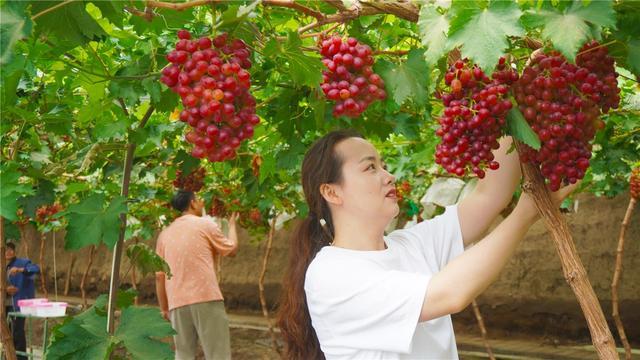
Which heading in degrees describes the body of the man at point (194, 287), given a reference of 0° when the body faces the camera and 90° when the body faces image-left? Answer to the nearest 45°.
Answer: approximately 225°

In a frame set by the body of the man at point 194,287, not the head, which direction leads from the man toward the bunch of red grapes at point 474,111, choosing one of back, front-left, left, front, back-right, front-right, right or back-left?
back-right

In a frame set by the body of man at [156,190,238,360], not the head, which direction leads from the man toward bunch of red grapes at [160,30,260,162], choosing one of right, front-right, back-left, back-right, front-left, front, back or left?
back-right

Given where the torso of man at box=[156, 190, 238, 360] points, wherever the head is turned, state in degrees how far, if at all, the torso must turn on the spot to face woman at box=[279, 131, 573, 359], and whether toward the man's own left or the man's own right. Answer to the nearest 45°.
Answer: approximately 135° to the man's own right

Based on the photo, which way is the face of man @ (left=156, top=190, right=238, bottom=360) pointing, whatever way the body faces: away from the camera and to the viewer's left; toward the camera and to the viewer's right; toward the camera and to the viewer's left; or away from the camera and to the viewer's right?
away from the camera and to the viewer's right

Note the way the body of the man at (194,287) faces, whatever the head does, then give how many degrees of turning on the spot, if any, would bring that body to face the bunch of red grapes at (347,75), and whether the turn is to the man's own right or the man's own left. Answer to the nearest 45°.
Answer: approximately 135° to the man's own right

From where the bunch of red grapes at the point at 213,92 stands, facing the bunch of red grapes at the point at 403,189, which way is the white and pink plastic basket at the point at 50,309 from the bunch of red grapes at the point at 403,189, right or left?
left

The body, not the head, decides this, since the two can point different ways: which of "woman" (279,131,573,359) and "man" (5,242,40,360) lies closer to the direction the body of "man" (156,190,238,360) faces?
the man

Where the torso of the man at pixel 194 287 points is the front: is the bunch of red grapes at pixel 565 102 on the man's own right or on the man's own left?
on the man's own right

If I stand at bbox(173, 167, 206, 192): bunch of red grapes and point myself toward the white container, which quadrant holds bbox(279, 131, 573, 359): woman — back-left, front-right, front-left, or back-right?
back-left

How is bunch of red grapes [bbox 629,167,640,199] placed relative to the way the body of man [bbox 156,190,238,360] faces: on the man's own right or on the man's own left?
on the man's own right
